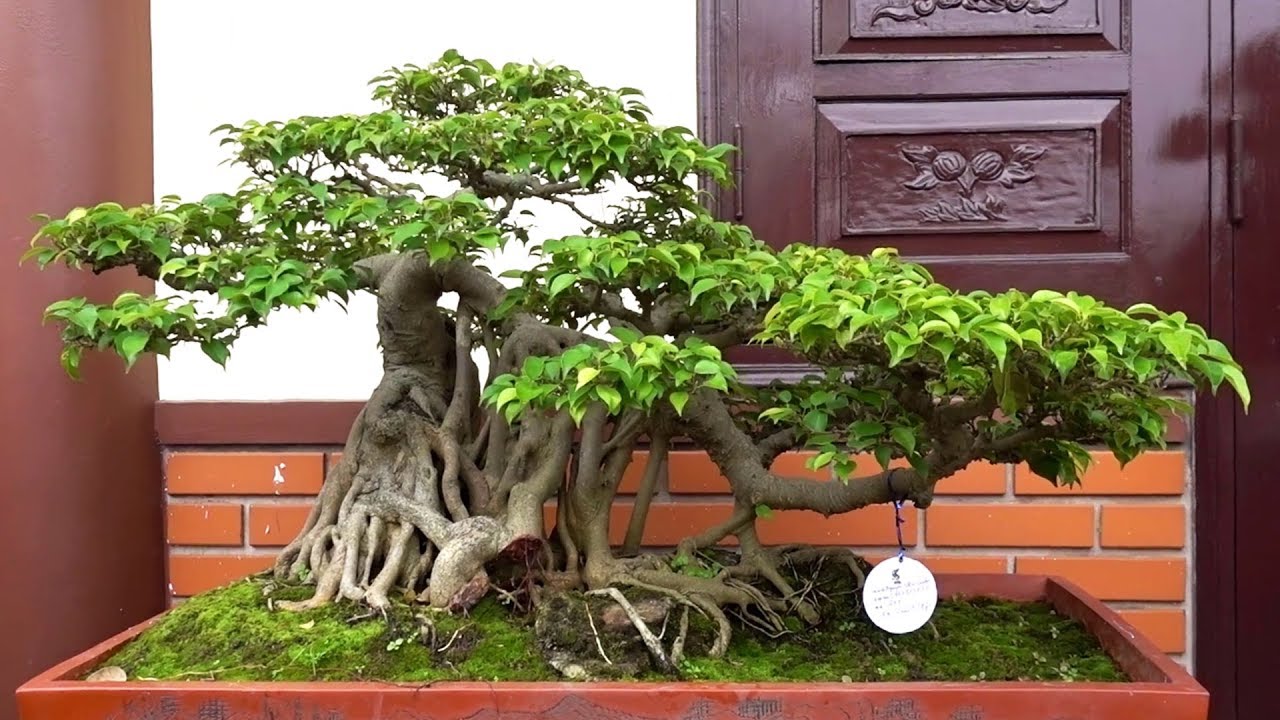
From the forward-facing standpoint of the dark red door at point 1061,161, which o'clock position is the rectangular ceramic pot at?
The rectangular ceramic pot is roughly at 1 o'clock from the dark red door.

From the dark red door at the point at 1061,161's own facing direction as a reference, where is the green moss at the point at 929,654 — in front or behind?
in front

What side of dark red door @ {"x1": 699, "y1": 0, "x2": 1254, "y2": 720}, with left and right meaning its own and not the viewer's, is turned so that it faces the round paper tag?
front

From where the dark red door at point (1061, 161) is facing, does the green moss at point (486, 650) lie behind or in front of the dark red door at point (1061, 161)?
in front

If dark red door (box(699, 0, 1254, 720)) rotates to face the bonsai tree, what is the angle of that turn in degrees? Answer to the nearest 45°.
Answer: approximately 45° to its right

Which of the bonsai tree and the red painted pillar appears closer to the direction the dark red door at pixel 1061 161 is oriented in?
the bonsai tree

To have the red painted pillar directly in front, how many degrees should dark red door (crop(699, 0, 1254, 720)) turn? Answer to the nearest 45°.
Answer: approximately 45° to its right

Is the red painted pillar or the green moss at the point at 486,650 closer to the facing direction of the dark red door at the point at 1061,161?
the green moss

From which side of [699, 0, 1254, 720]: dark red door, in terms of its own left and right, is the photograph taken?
front

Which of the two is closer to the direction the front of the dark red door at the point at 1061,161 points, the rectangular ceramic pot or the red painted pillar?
the rectangular ceramic pot

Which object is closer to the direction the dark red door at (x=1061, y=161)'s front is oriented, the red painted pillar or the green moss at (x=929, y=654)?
the green moss
